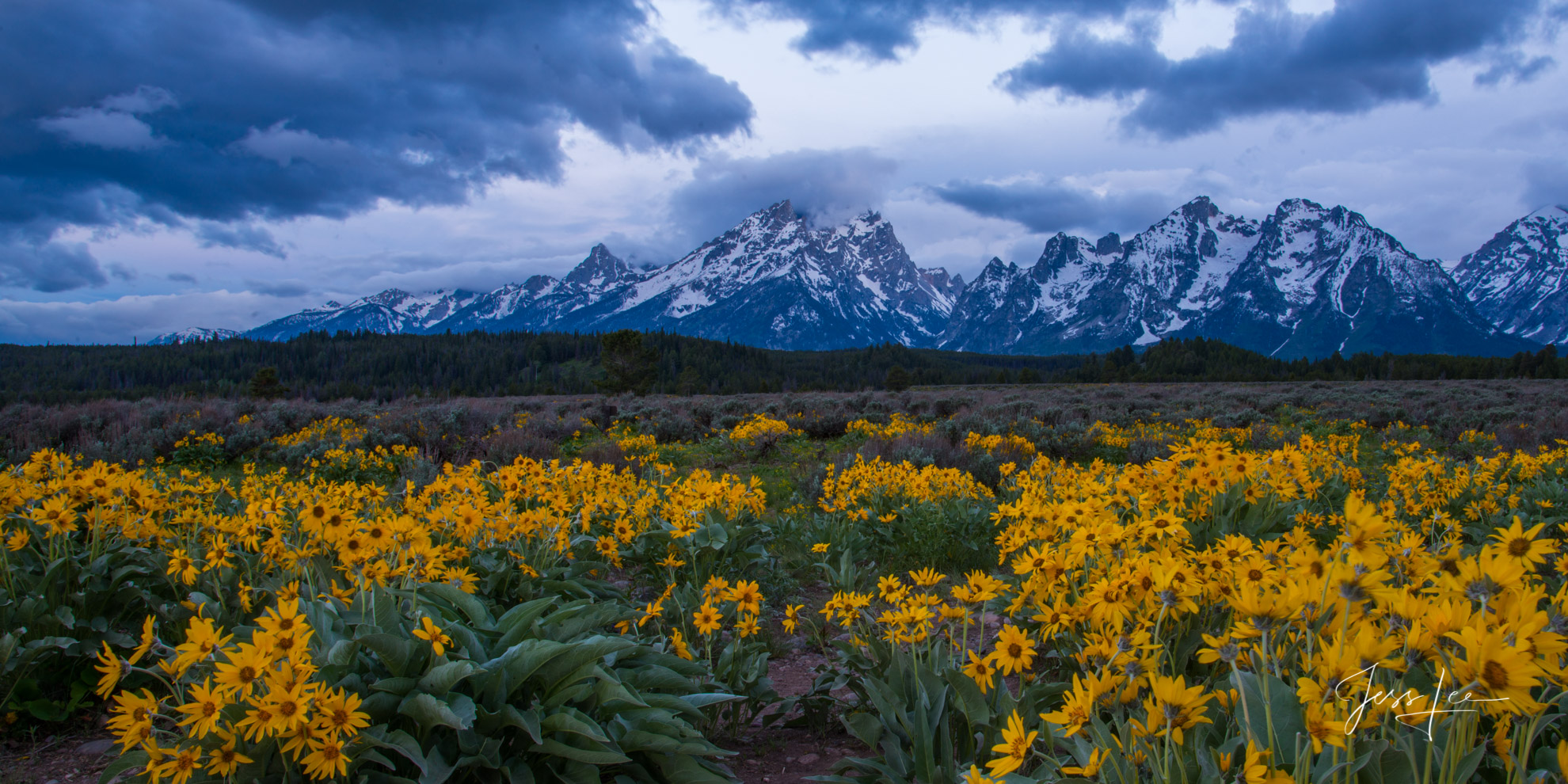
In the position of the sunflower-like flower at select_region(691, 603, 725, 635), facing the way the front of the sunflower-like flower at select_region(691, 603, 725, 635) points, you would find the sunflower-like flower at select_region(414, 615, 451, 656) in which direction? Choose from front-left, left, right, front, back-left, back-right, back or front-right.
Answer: front-right

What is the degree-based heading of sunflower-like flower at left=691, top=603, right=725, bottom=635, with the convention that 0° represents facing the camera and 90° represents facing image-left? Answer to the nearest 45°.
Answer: approximately 0°
